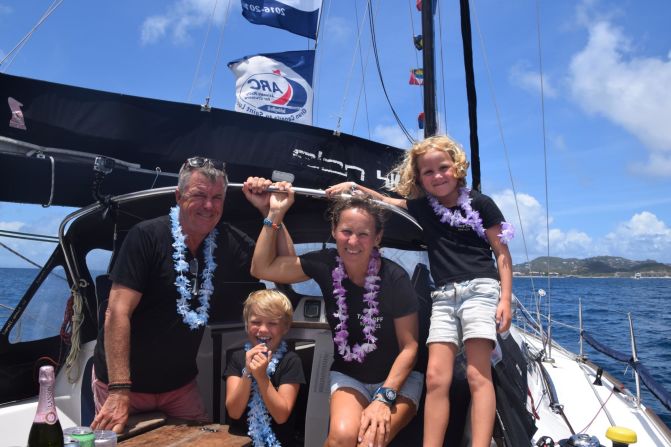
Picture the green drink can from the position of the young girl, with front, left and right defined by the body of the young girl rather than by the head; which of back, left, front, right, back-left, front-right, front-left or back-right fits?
front-right

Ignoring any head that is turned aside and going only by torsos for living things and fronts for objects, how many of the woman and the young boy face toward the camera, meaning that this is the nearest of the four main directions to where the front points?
2

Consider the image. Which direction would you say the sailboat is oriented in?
away from the camera

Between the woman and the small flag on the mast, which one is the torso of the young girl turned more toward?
the woman

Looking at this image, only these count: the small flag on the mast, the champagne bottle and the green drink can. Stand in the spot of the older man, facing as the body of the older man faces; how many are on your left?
1

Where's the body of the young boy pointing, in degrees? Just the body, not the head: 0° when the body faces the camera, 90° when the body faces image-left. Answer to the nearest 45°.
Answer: approximately 0°

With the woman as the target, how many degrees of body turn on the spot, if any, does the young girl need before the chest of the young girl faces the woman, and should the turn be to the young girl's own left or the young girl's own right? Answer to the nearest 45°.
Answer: approximately 90° to the young girl's own right

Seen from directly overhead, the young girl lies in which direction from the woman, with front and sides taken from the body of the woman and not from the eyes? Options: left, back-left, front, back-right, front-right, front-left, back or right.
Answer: left

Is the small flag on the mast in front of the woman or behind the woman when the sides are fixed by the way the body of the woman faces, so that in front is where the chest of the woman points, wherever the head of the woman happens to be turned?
behind

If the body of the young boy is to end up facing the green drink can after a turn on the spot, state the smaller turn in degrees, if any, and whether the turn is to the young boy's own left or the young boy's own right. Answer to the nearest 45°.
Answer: approximately 45° to the young boy's own right

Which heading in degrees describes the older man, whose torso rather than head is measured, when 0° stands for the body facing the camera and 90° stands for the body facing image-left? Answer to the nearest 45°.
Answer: approximately 315°
